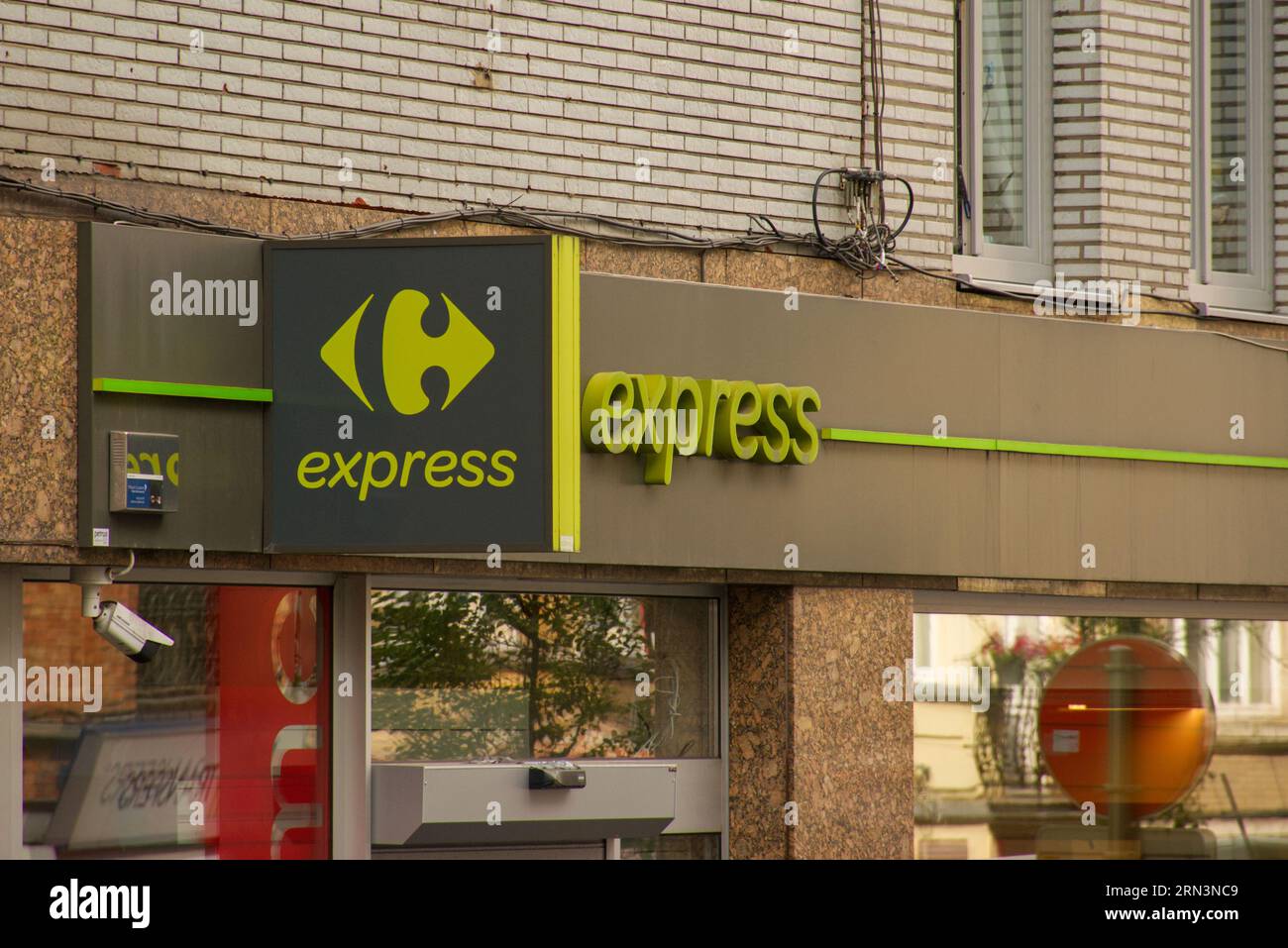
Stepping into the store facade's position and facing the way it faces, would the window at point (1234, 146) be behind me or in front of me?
behind

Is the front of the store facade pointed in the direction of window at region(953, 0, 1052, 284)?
no
